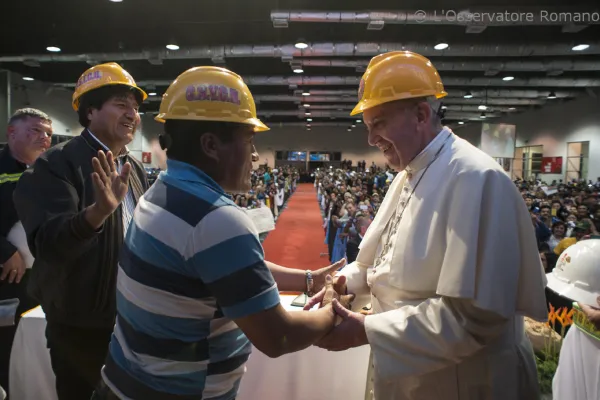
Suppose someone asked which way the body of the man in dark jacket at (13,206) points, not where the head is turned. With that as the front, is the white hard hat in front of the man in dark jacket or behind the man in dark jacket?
in front

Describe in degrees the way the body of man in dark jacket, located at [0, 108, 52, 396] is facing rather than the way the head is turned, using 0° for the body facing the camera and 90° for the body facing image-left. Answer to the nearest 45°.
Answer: approximately 315°

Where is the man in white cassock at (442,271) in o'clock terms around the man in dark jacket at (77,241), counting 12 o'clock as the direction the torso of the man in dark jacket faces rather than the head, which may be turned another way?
The man in white cassock is roughly at 12 o'clock from the man in dark jacket.

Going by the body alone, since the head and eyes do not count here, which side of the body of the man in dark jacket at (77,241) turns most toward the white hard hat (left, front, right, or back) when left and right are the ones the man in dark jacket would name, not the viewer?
front

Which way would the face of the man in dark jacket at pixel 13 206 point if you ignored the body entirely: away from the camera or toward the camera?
toward the camera

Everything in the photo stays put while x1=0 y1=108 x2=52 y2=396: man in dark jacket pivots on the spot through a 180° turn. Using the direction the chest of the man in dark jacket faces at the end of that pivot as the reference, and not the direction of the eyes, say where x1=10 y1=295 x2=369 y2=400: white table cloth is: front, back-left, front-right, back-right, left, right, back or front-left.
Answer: back

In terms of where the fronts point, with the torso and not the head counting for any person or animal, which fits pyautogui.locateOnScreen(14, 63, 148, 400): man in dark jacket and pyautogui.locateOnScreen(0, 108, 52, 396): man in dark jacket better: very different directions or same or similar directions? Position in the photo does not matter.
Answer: same or similar directions

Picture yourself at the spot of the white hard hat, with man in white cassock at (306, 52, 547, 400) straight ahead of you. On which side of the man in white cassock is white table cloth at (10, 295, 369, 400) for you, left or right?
right

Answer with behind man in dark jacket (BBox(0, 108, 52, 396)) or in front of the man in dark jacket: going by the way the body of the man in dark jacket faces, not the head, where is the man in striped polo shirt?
in front

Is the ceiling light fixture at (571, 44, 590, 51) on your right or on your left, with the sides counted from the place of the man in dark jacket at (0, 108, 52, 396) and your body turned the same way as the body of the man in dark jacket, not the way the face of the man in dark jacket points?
on your left

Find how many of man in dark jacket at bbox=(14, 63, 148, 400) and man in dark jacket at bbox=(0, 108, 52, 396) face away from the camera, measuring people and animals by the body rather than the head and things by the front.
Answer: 0

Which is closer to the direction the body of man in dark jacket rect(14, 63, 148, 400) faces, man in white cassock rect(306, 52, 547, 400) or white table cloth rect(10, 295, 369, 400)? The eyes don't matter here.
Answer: the man in white cassock

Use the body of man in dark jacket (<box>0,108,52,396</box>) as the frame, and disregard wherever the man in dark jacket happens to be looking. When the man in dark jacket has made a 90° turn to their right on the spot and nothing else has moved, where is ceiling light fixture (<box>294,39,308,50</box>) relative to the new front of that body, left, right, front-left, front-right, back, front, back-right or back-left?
back

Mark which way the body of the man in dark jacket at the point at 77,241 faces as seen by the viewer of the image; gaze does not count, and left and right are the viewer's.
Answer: facing the viewer and to the right of the viewer
